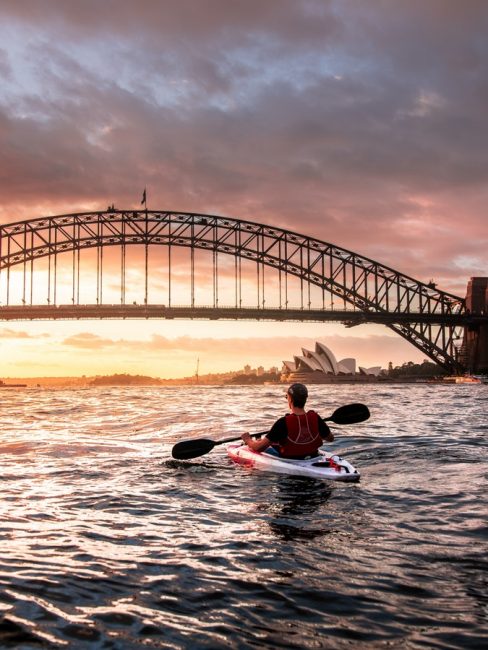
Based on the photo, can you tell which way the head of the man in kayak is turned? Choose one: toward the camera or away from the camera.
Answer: away from the camera

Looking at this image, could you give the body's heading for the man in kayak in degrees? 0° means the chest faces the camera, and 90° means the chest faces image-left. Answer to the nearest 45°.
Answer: approximately 135°
